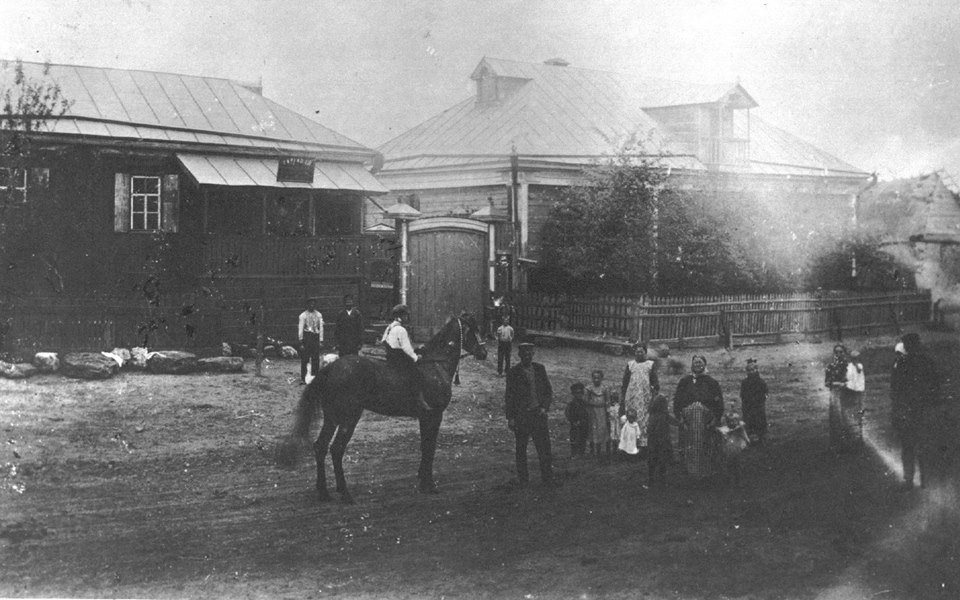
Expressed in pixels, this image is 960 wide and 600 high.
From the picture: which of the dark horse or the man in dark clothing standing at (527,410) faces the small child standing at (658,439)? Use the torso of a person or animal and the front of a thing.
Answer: the dark horse

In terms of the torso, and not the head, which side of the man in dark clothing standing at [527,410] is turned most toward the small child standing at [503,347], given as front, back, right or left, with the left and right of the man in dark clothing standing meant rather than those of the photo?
back

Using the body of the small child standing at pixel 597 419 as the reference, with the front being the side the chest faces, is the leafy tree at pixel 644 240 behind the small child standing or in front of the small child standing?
behind

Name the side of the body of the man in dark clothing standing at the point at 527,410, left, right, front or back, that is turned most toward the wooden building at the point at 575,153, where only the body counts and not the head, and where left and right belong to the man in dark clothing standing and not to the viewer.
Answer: back

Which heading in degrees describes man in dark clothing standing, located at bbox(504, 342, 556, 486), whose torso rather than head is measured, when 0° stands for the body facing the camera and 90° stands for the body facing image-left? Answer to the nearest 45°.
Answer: approximately 0°

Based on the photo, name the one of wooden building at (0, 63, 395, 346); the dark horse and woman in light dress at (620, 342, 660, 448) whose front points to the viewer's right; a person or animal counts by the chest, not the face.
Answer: the dark horse

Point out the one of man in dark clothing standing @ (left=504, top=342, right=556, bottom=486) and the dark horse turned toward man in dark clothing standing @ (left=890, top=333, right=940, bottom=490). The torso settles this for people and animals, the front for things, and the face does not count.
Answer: the dark horse

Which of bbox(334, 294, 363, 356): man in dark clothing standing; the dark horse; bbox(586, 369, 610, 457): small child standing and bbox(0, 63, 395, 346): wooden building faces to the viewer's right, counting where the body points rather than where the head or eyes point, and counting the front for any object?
the dark horse

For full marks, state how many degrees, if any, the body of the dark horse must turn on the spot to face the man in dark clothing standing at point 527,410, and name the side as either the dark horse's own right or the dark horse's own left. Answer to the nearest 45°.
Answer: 0° — it already faces them

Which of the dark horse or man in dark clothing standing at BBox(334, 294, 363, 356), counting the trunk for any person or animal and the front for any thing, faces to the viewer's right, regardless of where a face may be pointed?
the dark horse

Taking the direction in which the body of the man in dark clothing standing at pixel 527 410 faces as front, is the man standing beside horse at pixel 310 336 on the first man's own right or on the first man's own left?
on the first man's own right

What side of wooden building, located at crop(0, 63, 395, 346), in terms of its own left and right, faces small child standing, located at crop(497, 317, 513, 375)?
left
